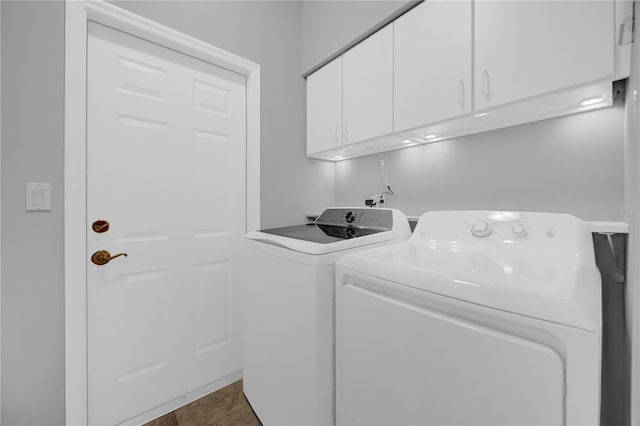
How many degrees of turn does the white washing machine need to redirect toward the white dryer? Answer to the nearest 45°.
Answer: approximately 90° to its left

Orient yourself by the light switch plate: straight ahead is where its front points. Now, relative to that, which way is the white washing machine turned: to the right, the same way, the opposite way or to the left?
to the right

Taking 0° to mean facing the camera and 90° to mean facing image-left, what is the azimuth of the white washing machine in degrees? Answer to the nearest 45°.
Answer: approximately 45°

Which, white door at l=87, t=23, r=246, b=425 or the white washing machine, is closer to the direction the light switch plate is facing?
the white washing machine

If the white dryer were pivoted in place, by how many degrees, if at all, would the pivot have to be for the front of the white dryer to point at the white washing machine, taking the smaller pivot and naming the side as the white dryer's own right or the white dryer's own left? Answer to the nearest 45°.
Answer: approximately 45° to the white dryer's own right

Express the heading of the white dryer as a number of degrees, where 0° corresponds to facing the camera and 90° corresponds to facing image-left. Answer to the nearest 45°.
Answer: approximately 45°

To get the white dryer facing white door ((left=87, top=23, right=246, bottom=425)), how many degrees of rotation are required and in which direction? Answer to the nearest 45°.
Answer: approximately 45° to its right

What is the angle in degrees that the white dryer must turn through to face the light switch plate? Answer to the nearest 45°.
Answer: approximately 45° to its right

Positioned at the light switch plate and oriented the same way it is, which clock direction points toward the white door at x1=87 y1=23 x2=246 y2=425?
The white door is roughly at 9 o'clock from the light switch plate.

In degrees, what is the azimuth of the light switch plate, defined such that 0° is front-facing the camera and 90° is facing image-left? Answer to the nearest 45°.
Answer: approximately 0°
